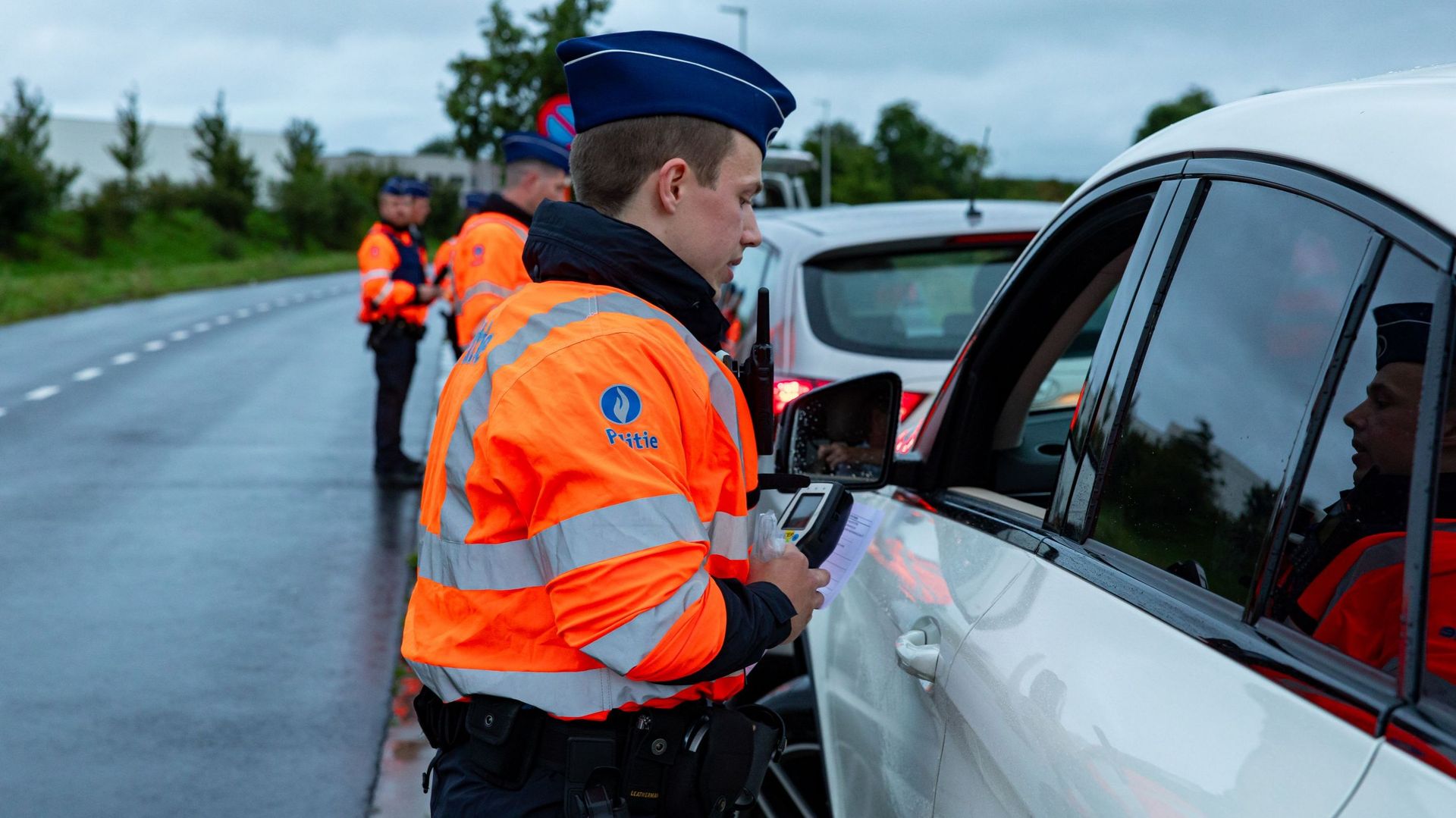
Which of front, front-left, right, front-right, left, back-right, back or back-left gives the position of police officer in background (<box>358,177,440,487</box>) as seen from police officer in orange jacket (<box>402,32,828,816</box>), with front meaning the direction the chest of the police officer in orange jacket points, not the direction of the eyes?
left

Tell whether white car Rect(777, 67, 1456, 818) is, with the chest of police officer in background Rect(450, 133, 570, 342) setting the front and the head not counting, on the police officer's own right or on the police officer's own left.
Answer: on the police officer's own right

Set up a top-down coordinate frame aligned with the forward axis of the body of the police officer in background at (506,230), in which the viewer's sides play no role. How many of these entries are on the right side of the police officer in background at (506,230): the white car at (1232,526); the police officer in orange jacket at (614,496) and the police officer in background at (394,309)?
2

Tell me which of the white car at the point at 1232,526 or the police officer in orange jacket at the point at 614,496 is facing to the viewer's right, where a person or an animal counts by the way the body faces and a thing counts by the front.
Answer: the police officer in orange jacket

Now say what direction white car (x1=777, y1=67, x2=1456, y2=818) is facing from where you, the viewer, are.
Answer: facing away from the viewer and to the left of the viewer

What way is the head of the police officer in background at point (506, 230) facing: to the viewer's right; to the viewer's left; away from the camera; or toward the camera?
to the viewer's right

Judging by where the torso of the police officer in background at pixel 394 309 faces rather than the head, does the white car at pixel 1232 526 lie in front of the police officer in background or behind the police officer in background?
in front

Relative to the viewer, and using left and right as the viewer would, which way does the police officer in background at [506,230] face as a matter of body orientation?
facing to the right of the viewer

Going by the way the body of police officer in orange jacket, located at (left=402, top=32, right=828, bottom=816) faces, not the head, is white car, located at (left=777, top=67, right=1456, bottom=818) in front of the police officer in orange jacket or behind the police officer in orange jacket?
in front

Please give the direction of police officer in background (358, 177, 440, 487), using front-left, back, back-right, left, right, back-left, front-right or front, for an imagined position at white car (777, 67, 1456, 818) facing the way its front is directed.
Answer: front

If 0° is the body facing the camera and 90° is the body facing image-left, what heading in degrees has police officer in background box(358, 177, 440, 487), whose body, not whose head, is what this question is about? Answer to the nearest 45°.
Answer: approximately 315°
